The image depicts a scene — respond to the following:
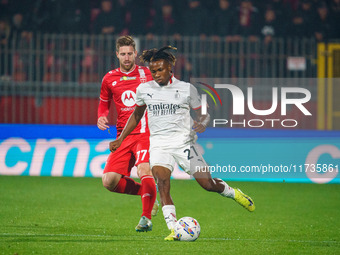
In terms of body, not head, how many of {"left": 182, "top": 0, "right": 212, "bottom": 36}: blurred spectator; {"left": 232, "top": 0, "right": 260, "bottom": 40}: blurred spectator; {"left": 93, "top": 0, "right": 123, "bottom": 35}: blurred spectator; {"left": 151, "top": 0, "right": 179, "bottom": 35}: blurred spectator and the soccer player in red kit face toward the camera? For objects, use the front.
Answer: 5

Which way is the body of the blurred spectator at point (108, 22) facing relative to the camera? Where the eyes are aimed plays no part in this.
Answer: toward the camera

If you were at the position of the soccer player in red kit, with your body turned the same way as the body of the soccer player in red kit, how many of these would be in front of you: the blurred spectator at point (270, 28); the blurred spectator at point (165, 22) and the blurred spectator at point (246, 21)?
0

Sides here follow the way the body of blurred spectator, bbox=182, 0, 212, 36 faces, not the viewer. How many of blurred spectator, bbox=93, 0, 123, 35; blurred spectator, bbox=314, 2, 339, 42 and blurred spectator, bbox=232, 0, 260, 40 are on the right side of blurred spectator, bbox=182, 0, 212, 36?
1

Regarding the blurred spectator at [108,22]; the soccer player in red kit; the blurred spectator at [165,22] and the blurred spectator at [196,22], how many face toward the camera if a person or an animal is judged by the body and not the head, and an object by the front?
4

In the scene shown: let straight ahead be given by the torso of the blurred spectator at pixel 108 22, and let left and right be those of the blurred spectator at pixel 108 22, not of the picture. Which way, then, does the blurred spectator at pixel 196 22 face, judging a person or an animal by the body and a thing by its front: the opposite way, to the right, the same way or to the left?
the same way

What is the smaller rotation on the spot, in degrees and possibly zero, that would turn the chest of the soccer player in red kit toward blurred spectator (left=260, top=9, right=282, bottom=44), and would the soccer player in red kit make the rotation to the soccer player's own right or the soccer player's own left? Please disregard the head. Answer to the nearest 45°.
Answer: approximately 135° to the soccer player's own left

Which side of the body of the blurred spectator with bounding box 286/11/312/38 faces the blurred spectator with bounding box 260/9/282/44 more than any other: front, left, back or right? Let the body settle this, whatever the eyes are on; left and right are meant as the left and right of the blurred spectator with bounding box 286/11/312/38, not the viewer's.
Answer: right

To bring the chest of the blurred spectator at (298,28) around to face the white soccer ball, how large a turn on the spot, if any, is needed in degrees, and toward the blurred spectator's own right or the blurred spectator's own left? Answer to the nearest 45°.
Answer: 0° — they already face it

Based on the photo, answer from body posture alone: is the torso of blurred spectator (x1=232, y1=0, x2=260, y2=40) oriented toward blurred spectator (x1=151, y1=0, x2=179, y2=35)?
no

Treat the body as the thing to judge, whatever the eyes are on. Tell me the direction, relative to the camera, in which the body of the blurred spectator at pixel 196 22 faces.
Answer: toward the camera

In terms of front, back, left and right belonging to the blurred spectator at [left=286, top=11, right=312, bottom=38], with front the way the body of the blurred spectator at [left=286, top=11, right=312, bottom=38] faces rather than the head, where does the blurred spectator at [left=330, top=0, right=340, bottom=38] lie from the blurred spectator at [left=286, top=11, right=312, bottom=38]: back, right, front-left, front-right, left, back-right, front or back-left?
back-left
